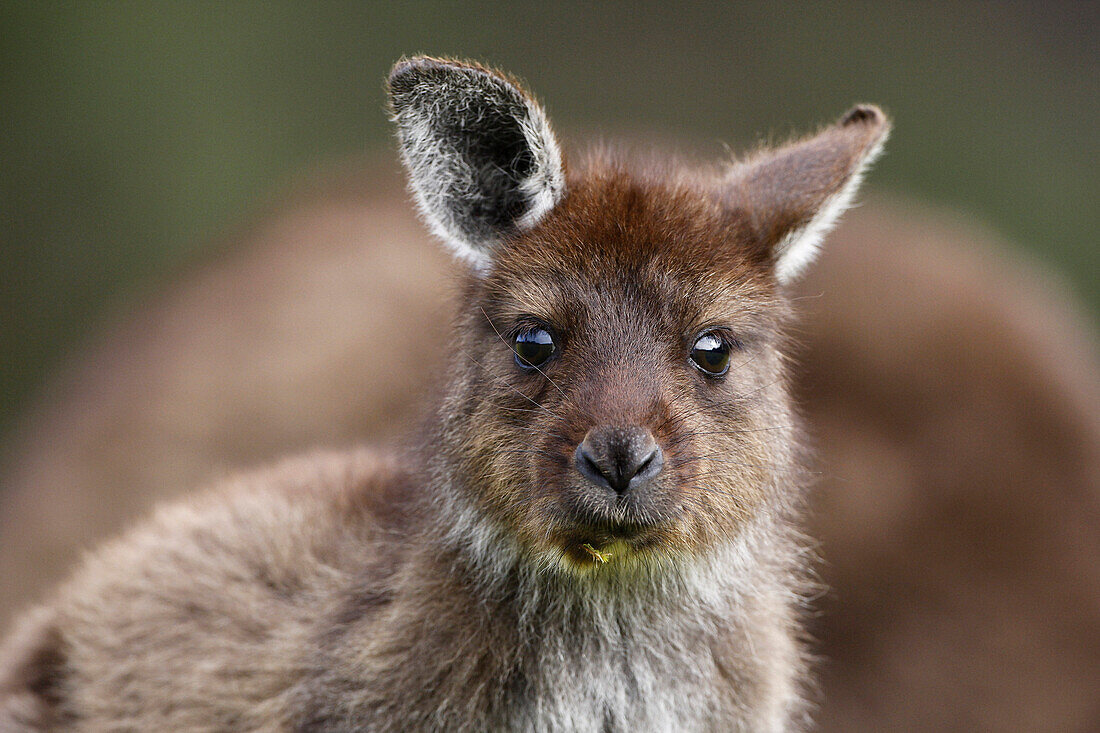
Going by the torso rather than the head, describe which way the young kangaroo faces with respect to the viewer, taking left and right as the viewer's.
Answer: facing the viewer and to the right of the viewer
